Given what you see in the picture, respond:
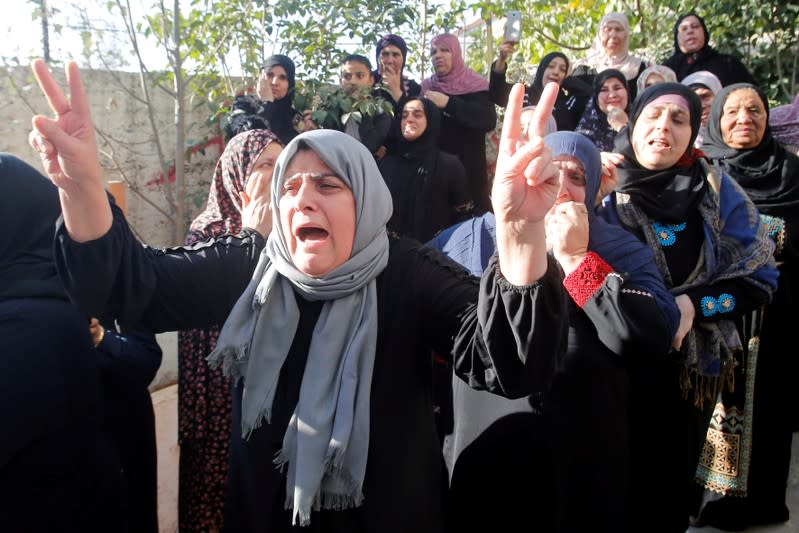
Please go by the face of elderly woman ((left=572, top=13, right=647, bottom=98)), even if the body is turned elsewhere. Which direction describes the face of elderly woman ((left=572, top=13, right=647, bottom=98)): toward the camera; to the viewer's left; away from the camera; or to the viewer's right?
toward the camera

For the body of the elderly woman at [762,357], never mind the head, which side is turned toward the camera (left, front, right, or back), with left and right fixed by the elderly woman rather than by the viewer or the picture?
front

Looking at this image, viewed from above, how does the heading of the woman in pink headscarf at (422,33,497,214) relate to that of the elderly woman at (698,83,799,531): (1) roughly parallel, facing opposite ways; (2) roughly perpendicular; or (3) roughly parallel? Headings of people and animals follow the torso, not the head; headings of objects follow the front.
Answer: roughly parallel

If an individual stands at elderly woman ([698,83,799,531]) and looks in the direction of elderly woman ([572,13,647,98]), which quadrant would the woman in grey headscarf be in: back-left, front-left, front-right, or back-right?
back-left

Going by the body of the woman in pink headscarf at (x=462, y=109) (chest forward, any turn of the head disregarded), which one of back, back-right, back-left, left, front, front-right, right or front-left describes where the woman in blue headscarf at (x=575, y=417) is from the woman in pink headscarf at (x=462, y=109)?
front-left

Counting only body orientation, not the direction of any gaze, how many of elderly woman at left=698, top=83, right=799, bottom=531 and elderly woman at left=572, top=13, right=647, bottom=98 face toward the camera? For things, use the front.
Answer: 2

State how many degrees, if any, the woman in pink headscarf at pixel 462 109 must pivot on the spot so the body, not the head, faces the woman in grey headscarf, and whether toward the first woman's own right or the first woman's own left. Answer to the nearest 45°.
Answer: approximately 45° to the first woman's own left

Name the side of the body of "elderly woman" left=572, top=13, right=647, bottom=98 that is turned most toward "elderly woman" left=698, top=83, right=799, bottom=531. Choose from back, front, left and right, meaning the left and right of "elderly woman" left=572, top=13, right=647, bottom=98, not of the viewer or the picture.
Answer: front

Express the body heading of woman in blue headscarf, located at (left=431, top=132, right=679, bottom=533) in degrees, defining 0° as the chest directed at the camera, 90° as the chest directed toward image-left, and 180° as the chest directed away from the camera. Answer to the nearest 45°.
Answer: approximately 45°

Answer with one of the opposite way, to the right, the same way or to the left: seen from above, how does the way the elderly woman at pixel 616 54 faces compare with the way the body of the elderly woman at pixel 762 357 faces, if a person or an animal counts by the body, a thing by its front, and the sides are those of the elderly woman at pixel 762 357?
the same way

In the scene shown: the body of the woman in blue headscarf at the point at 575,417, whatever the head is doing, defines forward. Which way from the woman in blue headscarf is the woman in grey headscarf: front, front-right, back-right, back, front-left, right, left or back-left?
front

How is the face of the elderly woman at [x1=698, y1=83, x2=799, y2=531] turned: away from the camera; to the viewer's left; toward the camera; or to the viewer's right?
toward the camera

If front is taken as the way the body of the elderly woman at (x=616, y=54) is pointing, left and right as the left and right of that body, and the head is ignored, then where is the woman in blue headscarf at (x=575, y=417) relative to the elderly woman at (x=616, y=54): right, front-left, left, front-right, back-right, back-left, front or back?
front

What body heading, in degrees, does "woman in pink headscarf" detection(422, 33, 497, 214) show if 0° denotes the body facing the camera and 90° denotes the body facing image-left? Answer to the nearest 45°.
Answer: approximately 45°

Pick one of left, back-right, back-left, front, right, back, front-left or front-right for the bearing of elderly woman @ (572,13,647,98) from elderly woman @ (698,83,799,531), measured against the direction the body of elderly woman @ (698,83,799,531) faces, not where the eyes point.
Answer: back-right

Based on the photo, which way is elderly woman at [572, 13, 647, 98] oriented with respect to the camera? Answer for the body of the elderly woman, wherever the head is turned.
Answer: toward the camera

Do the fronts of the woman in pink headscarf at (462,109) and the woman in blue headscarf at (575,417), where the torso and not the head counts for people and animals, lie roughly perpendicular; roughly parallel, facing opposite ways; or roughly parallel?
roughly parallel
